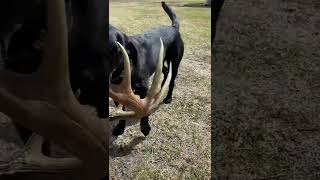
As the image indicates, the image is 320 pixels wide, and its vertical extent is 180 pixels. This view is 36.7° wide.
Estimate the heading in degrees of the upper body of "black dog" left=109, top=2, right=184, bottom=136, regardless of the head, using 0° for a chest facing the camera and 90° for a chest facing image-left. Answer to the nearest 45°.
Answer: approximately 45°
